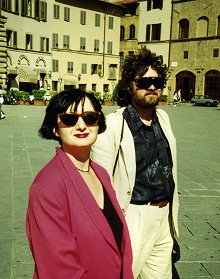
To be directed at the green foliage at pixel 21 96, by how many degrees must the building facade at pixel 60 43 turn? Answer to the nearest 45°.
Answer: approximately 45° to its right

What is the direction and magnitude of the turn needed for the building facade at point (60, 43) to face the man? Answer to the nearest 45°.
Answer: approximately 45° to its right

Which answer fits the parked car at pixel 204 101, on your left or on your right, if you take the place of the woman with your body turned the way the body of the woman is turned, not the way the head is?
on your left

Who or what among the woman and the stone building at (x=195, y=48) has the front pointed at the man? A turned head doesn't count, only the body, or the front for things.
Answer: the stone building

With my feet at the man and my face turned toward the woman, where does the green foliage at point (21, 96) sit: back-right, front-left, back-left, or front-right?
back-right

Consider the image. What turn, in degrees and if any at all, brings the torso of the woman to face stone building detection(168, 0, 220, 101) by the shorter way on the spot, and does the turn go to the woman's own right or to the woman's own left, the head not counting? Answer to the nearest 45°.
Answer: approximately 135° to the woman's own left

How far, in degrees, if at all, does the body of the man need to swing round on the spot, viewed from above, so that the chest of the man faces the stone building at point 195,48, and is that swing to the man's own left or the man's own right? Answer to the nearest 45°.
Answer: approximately 135° to the man's own left

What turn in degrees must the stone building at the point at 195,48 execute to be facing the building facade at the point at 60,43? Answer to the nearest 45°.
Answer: approximately 90° to its right
